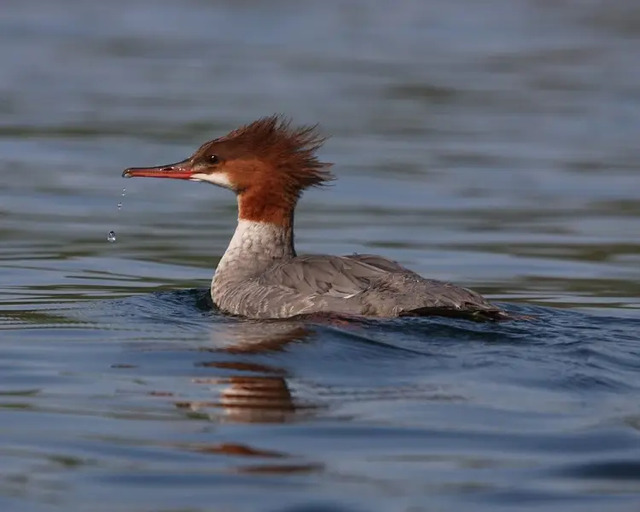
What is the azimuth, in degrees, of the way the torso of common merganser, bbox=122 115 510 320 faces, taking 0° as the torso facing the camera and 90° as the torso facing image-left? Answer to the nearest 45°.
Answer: approximately 90°
